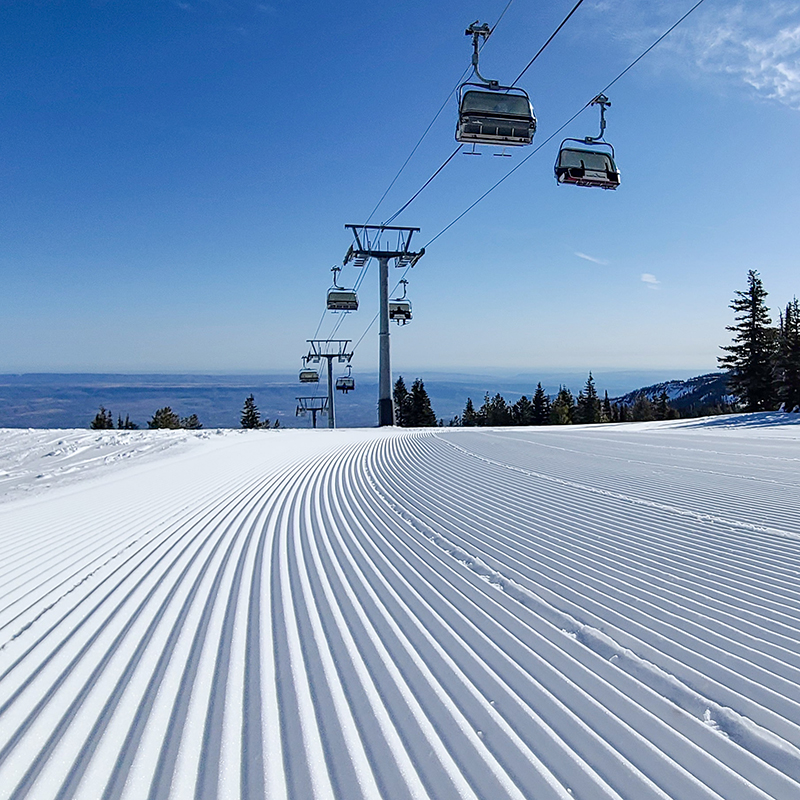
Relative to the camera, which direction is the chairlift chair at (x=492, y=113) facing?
away from the camera

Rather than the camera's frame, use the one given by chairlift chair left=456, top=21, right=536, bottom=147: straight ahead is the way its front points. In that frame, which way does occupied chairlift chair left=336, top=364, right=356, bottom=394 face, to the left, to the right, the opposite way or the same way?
the opposite way

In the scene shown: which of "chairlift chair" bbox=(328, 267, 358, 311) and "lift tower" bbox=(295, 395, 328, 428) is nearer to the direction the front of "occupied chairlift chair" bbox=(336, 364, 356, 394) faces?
the chairlift chair

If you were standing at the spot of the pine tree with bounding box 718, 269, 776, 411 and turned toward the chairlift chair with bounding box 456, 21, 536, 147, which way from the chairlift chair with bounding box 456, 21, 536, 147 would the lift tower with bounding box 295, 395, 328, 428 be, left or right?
right

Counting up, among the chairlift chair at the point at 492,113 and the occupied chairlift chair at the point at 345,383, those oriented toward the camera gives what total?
1

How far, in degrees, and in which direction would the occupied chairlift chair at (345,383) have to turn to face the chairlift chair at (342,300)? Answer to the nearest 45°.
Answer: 0° — it already faces it

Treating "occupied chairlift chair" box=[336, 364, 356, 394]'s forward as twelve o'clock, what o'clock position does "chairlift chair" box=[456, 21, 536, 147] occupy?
The chairlift chair is roughly at 12 o'clock from the occupied chairlift chair.
